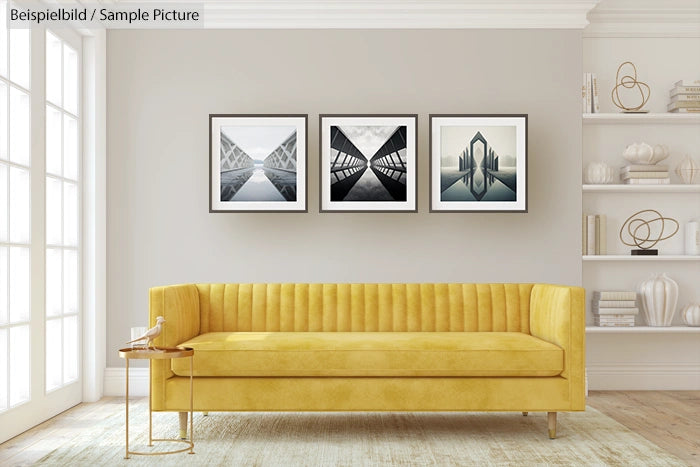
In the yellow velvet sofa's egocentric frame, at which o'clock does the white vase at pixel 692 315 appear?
The white vase is roughly at 8 o'clock from the yellow velvet sofa.

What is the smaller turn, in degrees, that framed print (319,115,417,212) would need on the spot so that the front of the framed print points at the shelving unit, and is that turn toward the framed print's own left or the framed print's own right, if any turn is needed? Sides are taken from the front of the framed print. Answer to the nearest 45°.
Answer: approximately 90° to the framed print's own left

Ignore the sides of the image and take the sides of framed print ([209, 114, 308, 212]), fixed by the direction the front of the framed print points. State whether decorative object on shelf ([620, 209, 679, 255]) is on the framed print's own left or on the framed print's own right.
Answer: on the framed print's own left

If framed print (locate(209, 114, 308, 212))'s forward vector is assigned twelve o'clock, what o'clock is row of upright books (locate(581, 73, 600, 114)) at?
The row of upright books is roughly at 9 o'clock from the framed print.

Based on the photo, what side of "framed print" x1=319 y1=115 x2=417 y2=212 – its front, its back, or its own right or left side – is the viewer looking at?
front

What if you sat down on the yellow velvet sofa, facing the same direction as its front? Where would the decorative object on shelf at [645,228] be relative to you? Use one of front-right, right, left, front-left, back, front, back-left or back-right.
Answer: back-left

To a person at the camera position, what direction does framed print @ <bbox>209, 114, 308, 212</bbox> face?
facing the viewer

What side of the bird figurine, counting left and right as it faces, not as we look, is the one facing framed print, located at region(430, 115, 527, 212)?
front

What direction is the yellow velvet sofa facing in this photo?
toward the camera

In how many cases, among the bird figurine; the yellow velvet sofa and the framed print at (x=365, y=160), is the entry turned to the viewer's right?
1

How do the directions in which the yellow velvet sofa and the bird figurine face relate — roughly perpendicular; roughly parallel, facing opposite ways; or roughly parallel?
roughly perpendicular

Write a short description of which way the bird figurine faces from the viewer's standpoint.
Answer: facing to the right of the viewer
